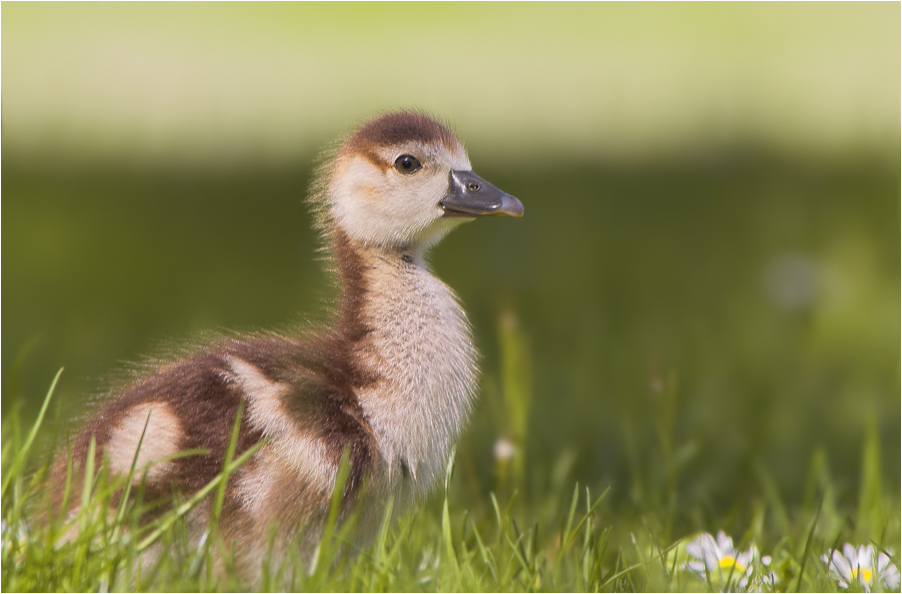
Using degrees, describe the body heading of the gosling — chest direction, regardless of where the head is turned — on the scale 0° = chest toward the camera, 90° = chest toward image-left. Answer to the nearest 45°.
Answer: approximately 270°

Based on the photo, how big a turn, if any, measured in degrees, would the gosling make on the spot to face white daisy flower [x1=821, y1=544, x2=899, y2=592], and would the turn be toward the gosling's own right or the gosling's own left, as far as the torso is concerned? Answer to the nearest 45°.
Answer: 0° — it already faces it

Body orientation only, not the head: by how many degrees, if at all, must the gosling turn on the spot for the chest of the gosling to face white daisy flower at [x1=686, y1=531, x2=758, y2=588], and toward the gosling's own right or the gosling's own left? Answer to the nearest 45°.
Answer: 0° — it already faces it
